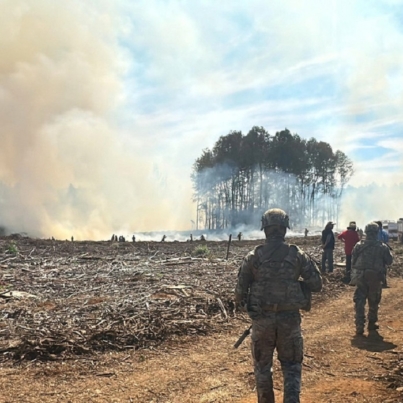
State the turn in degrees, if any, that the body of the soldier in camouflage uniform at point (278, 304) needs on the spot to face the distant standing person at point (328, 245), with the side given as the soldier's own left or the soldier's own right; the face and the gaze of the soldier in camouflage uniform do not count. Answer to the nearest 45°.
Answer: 0° — they already face them

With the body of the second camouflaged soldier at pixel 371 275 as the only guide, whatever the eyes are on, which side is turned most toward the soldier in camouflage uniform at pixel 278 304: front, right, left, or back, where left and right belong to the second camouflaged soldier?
back

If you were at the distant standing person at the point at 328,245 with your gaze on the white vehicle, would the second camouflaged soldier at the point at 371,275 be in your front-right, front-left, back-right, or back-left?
back-right

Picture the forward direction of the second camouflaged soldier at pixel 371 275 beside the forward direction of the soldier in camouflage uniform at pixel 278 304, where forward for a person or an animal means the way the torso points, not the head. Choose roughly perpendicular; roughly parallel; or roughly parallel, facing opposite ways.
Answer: roughly parallel

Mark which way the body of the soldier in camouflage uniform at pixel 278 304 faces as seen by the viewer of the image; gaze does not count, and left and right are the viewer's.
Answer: facing away from the viewer

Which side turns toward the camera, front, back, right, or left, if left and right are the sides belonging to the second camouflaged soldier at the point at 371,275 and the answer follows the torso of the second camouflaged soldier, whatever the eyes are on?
back

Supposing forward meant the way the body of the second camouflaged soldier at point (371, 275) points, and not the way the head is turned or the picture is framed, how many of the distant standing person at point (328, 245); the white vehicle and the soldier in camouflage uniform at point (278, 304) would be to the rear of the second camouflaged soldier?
1

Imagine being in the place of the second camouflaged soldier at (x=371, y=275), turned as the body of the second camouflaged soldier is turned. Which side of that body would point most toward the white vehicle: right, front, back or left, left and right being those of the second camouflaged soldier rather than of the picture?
front

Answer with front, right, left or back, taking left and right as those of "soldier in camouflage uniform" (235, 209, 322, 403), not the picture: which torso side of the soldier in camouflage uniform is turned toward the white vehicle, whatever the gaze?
front

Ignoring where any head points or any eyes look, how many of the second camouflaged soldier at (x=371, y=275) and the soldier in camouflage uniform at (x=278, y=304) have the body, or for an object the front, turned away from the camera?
2
